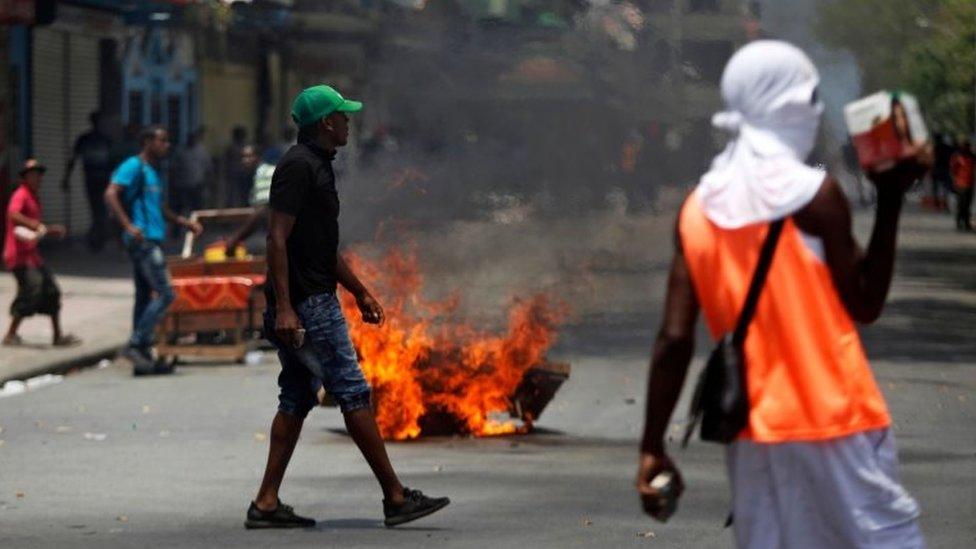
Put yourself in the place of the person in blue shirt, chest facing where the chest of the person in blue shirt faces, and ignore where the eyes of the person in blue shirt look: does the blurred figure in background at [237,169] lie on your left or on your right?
on your left

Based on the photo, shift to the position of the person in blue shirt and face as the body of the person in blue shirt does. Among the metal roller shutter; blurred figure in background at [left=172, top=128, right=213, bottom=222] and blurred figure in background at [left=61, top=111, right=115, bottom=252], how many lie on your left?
3

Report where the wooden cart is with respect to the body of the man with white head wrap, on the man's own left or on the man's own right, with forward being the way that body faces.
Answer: on the man's own left

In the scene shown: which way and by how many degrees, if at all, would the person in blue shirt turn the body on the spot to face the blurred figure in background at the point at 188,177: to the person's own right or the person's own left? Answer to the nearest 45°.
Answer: approximately 90° to the person's own left

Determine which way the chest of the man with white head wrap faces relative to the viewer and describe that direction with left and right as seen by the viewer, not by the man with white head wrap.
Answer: facing away from the viewer and to the right of the viewer

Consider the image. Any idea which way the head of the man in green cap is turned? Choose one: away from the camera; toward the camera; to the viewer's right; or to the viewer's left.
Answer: to the viewer's right

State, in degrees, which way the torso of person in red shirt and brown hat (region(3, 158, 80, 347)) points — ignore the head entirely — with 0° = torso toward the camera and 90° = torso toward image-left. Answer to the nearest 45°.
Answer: approximately 270°

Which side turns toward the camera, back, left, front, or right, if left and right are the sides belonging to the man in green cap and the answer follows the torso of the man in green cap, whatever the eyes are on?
right

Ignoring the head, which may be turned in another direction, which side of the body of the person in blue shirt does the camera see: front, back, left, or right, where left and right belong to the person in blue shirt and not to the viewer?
right

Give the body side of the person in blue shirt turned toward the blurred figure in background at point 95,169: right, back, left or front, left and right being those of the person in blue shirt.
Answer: left

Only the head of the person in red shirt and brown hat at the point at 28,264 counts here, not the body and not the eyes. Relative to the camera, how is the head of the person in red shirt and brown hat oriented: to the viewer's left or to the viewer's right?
to the viewer's right
